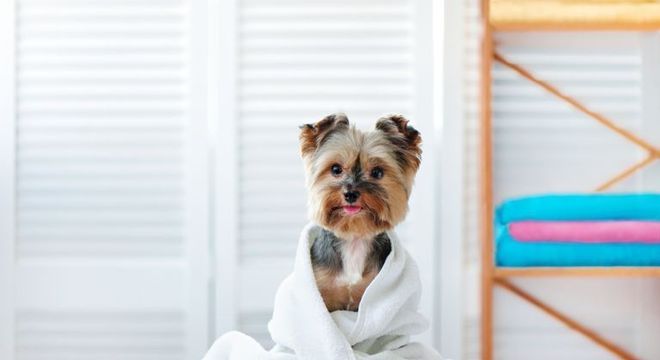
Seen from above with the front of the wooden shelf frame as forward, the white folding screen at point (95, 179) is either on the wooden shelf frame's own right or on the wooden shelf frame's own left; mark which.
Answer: on the wooden shelf frame's own right

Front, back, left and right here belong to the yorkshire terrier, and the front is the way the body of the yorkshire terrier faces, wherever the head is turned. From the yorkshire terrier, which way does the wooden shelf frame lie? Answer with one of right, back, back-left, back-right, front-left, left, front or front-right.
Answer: back-left

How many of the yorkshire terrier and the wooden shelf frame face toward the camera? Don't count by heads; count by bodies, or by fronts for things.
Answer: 2

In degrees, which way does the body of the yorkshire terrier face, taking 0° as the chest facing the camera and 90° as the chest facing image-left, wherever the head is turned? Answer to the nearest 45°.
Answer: approximately 0°

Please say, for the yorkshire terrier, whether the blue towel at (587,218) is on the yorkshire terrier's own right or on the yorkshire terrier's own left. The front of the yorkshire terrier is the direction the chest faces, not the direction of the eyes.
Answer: on the yorkshire terrier's own left

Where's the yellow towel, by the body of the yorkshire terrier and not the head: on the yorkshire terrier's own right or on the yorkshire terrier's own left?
on the yorkshire terrier's own left

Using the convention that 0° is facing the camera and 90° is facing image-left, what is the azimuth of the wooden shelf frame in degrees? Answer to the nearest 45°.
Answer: approximately 0°

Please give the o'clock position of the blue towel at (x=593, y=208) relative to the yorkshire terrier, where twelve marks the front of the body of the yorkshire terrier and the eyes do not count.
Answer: The blue towel is roughly at 8 o'clock from the yorkshire terrier.
